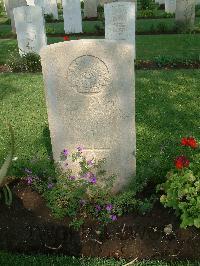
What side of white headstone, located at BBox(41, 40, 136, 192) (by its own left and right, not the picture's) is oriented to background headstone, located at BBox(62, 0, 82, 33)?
back

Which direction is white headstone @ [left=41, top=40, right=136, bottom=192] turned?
toward the camera

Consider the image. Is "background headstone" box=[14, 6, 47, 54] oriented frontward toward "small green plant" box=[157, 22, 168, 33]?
no

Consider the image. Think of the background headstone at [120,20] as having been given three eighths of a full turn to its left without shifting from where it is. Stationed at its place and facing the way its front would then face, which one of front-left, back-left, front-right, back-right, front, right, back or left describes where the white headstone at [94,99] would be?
back-right

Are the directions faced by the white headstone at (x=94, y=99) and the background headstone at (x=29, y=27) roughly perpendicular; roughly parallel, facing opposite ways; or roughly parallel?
roughly parallel

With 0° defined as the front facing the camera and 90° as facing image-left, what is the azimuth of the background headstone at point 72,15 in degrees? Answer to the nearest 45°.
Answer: approximately 0°

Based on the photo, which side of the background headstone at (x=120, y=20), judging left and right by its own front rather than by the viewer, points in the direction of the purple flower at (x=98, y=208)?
front

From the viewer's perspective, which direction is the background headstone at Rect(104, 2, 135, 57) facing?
toward the camera

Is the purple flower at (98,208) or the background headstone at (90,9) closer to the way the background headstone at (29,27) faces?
the purple flower

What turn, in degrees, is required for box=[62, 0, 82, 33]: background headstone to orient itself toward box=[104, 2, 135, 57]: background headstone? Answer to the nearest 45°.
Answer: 0° — it already faces it

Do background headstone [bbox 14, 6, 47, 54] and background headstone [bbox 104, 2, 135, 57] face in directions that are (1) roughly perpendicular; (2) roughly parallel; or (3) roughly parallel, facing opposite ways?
roughly parallel

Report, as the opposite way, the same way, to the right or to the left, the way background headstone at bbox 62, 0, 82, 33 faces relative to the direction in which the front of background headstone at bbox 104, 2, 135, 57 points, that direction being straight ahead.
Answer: the same way

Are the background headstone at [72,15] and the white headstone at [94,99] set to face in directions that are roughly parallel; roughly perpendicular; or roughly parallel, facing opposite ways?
roughly parallel

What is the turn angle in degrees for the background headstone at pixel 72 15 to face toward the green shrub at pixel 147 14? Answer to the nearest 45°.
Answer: approximately 135° to its left

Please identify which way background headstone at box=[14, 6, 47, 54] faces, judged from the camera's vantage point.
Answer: facing the viewer
